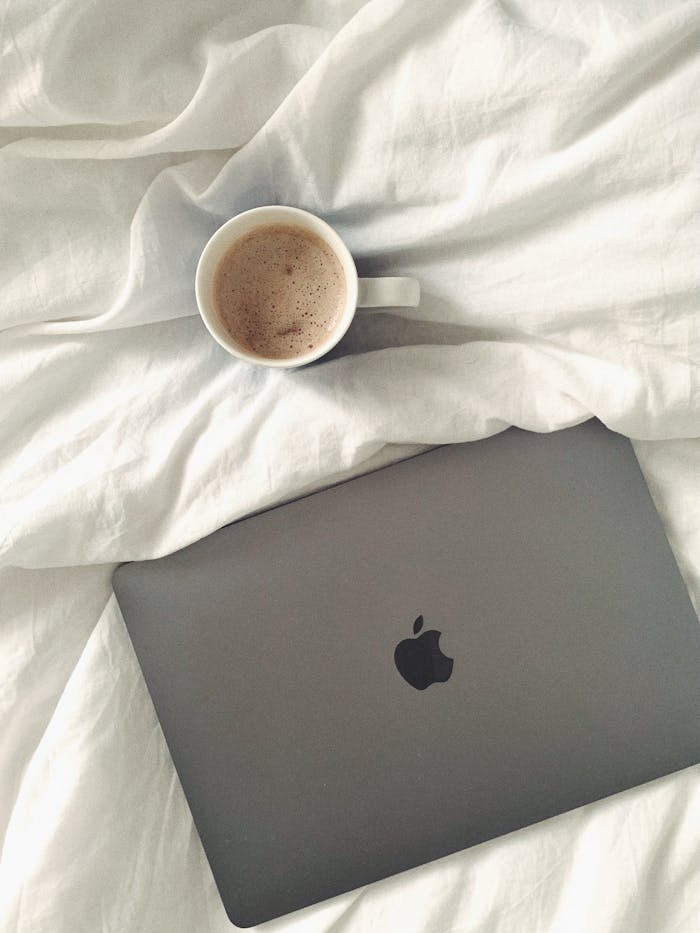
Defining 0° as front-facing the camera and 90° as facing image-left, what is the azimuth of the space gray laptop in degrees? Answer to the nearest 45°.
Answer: approximately 180°
